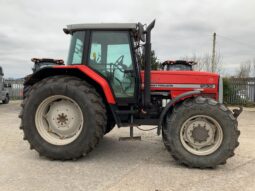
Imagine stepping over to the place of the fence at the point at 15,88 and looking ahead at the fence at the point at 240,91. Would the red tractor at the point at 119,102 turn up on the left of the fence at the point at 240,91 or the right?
right

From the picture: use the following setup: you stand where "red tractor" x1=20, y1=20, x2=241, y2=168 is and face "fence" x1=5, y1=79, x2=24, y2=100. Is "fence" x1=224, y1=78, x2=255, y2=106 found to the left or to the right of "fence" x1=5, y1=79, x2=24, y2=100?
right

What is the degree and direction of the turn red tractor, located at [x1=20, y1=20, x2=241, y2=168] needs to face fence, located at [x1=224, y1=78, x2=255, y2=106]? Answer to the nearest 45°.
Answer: approximately 45° to its left

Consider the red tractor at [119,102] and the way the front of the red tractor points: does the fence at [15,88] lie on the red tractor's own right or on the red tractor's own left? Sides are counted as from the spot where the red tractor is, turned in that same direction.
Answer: on the red tractor's own left

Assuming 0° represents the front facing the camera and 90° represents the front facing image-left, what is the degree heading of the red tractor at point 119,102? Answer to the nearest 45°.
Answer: approximately 270°
